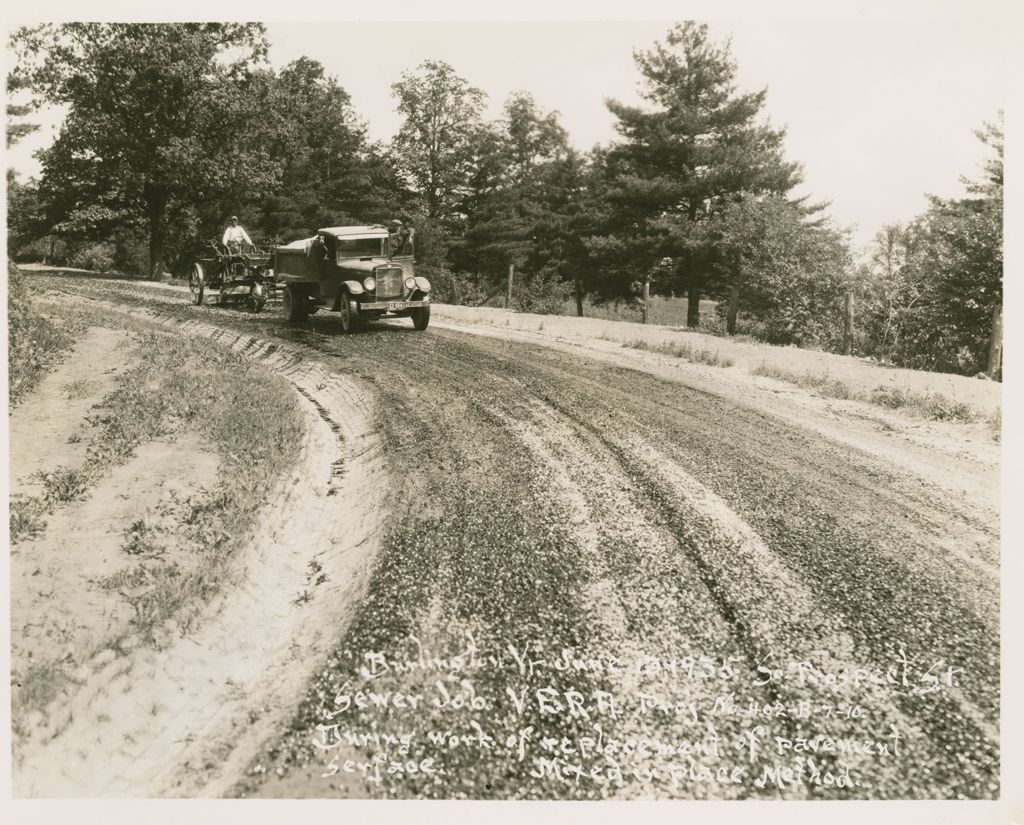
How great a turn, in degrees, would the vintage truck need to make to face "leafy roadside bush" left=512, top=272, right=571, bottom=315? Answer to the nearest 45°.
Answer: approximately 45° to its left

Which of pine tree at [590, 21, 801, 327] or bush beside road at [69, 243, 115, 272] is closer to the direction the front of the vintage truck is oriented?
the pine tree

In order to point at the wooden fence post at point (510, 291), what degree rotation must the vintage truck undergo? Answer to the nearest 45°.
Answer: approximately 45° to its left

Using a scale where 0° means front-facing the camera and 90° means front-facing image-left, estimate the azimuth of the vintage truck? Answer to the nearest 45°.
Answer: approximately 315°
